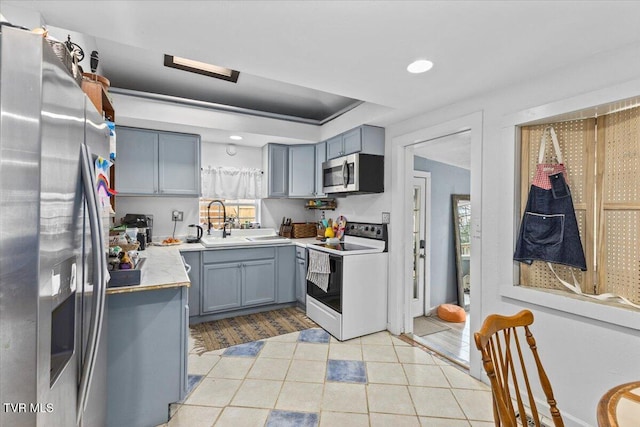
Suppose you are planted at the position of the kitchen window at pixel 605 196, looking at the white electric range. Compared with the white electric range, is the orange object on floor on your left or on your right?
right

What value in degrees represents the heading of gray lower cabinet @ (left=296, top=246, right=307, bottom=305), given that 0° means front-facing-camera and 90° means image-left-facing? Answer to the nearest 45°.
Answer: approximately 45°

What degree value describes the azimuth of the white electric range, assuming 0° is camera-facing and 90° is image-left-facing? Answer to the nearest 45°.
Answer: approximately 45°

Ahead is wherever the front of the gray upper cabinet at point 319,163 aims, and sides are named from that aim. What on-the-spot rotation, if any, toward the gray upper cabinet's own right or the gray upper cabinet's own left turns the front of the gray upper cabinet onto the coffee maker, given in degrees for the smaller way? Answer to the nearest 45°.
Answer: approximately 45° to the gray upper cabinet's own right

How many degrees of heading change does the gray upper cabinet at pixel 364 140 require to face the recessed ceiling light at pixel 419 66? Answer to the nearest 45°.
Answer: approximately 45° to its left

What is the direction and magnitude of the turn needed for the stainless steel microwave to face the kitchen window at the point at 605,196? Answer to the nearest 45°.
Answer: approximately 90° to its left

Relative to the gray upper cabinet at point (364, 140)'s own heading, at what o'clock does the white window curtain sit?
The white window curtain is roughly at 2 o'clock from the gray upper cabinet.

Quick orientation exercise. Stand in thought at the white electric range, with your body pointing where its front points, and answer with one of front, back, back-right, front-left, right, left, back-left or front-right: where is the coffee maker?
front-right
